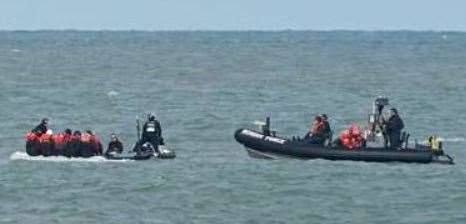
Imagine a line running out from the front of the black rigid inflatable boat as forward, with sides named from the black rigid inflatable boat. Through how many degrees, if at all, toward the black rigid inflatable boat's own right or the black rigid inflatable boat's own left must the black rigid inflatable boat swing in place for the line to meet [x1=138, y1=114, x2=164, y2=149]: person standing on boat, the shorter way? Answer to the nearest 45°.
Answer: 0° — it already faces them

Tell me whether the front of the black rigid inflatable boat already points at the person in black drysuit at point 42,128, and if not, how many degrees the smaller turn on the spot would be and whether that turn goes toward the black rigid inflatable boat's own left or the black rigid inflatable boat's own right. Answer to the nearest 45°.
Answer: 0° — it already faces them

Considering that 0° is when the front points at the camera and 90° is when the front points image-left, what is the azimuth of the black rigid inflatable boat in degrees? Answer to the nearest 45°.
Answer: approximately 90°
